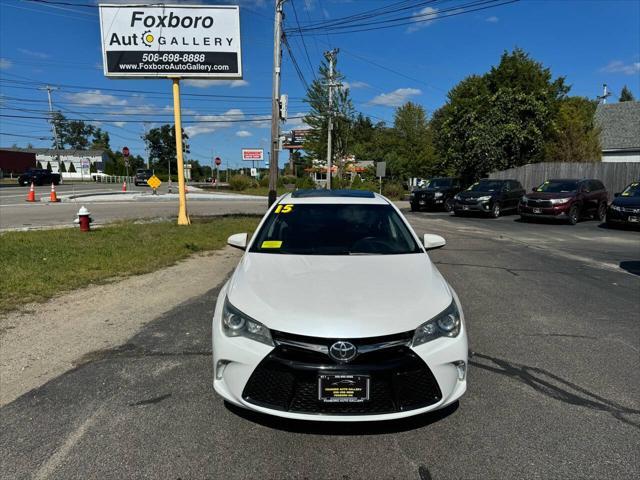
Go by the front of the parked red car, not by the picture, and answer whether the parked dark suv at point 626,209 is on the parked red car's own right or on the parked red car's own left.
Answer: on the parked red car's own left

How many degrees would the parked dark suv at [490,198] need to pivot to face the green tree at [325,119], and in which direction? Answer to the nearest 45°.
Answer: approximately 90° to its right

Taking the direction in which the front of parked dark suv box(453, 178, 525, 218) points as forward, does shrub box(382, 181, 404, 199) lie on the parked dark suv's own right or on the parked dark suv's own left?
on the parked dark suv's own right

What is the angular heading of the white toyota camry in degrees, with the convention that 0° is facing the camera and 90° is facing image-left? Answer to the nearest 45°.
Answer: approximately 0°

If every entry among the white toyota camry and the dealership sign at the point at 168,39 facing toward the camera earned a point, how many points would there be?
2

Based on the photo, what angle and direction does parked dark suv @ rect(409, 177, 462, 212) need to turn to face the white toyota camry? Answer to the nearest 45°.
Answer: approximately 45° to its left

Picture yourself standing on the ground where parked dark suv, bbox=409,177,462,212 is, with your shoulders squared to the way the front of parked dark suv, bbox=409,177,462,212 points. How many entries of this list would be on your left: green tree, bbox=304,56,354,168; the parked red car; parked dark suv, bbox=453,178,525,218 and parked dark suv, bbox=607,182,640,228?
3
